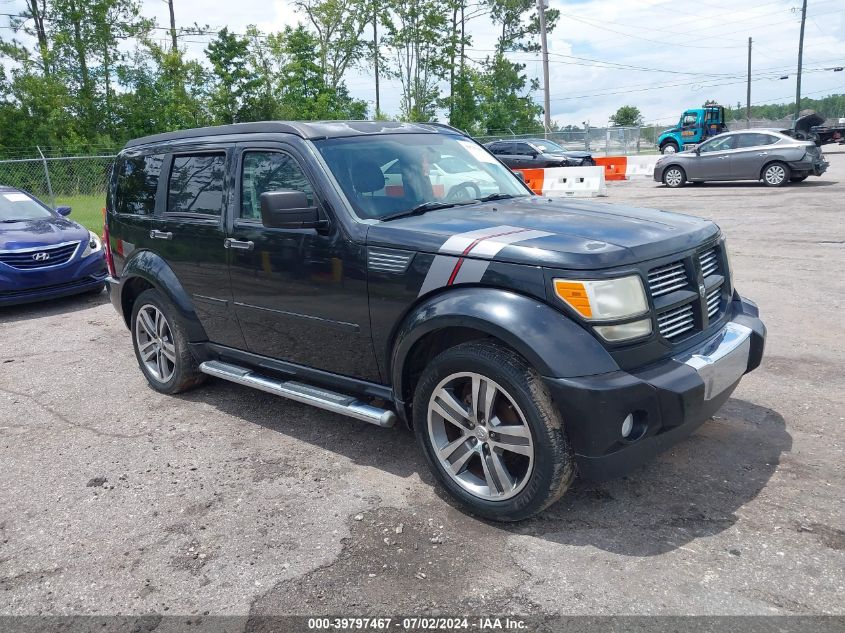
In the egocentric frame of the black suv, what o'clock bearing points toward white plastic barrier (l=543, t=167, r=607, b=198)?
The white plastic barrier is roughly at 8 o'clock from the black suv.

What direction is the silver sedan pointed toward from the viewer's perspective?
to the viewer's left

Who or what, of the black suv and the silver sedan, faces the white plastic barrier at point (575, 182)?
the silver sedan

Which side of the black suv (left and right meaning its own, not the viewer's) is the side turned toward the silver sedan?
left

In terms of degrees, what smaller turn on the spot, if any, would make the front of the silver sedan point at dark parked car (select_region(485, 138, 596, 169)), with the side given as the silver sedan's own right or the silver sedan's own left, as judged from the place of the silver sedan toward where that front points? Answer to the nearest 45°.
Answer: approximately 45° to the silver sedan's own right

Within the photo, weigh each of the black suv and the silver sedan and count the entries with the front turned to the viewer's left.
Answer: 1

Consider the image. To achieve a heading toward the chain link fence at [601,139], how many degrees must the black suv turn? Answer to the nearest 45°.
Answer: approximately 135° to its left

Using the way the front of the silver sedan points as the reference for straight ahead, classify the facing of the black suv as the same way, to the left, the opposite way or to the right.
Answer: the opposite way

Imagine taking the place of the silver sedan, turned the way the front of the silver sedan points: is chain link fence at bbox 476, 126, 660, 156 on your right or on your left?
on your right

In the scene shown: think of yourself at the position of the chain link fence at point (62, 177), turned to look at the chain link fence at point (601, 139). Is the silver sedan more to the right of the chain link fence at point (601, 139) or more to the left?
right

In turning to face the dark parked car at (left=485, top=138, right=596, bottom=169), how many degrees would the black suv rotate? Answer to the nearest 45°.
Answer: approximately 135° to its left
